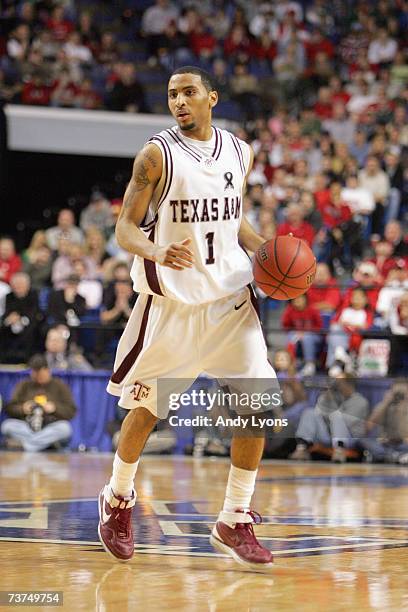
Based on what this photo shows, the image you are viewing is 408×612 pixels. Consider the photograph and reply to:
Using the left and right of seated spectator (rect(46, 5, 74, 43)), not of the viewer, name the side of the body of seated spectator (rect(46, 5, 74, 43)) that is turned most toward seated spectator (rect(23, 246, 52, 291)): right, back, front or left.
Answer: front

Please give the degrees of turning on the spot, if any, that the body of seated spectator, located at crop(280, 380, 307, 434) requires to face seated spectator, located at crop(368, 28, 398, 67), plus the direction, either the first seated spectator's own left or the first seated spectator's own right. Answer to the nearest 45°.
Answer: approximately 135° to the first seated spectator's own right

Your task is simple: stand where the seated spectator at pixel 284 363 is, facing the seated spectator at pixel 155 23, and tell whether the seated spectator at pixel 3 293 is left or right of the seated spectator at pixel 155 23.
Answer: left

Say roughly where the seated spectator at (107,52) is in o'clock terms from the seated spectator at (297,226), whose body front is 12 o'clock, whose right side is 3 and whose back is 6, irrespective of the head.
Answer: the seated spectator at (107,52) is roughly at 5 o'clock from the seated spectator at (297,226).

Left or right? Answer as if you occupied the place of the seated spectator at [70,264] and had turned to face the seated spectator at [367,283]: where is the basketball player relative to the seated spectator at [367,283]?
right

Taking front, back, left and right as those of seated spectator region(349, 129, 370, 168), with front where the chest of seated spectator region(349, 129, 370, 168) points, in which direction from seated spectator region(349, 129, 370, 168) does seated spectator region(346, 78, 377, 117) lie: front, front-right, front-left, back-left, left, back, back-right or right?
back-right

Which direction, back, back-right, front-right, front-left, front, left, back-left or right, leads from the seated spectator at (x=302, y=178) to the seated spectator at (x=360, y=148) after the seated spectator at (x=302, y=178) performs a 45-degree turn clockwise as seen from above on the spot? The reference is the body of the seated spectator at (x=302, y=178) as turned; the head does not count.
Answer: back

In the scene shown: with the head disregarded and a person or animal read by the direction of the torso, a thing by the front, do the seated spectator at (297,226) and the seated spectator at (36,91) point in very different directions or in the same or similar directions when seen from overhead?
same or similar directions

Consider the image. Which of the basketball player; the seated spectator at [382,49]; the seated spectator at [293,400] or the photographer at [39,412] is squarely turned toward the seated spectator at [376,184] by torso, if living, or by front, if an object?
the seated spectator at [382,49]

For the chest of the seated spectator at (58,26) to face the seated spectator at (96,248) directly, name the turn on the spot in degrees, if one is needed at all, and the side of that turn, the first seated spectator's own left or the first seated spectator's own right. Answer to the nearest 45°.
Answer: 0° — they already face them

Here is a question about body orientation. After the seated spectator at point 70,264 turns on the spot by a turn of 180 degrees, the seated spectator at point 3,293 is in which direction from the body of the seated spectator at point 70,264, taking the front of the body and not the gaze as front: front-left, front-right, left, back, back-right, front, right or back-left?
back-left

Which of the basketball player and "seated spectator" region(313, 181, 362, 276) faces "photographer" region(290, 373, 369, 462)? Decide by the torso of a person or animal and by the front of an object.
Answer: the seated spectator

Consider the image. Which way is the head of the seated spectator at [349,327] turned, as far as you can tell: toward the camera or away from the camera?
toward the camera

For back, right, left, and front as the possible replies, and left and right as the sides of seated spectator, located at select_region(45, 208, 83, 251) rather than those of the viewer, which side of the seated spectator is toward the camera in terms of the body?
front

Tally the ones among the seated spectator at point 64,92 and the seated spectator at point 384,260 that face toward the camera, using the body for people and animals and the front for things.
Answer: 2

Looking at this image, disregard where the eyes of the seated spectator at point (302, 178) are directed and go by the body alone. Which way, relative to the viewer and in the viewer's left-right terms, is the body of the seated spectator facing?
facing the viewer

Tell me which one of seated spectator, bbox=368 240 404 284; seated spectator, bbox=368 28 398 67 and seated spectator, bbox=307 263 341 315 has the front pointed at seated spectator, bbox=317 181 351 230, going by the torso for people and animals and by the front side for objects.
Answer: seated spectator, bbox=368 28 398 67

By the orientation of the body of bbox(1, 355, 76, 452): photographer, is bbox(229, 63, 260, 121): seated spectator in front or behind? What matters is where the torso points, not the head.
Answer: behind

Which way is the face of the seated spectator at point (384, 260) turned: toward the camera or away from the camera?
toward the camera
